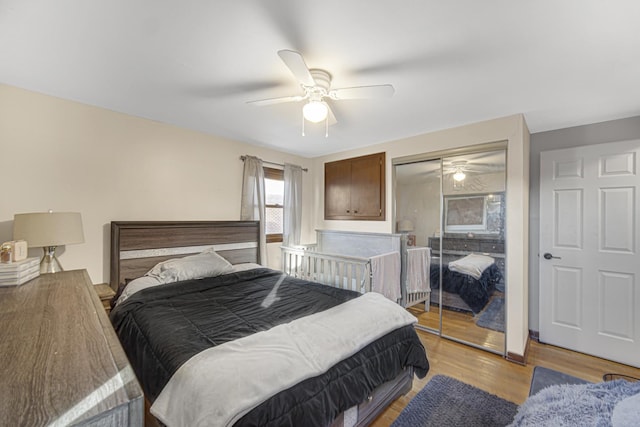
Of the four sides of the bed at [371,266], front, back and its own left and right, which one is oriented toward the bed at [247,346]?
front

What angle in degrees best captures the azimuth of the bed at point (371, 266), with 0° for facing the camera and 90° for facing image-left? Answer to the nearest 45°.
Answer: approximately 45°

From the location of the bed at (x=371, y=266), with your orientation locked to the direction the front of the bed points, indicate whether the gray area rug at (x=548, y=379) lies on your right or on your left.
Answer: on your left

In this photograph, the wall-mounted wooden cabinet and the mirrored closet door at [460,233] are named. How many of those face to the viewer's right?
0

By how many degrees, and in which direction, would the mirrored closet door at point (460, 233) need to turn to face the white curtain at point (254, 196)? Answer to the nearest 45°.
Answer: approximately 45° to its right

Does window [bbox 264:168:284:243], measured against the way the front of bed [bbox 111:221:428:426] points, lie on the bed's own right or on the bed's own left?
on the bed's own left

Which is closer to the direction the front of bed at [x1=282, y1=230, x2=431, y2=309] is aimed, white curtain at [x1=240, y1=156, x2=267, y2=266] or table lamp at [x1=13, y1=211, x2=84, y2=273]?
the table lamp
